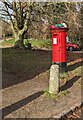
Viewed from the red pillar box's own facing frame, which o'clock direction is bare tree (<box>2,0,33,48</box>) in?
The bare tree is roughly at 4 o'clock from the red pillar box.

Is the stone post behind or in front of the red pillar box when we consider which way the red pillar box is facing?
in front

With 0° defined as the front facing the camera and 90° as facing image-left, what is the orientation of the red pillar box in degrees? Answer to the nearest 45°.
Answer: approximately 45°

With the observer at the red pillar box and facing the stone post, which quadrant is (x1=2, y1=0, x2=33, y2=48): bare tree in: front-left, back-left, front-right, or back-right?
back-right

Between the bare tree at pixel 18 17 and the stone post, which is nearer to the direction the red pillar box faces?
the stone post
